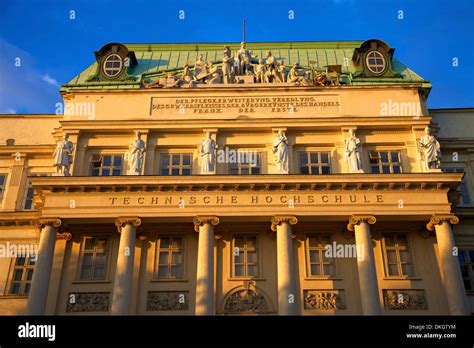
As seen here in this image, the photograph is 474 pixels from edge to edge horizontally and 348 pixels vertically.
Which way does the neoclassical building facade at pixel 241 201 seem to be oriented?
toward the camera
